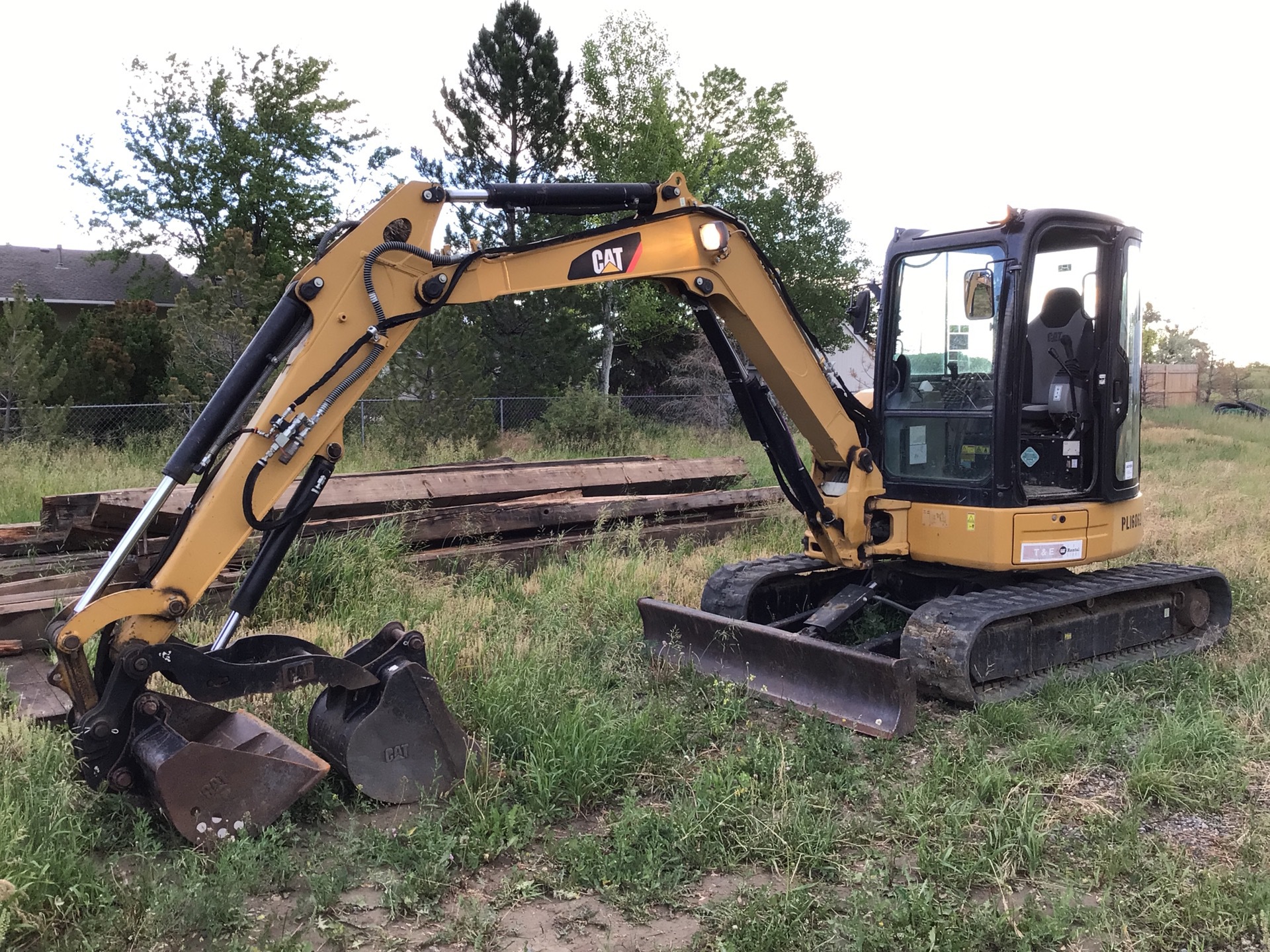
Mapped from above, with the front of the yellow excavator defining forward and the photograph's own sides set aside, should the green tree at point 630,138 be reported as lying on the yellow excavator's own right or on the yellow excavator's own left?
on the yellow excavator's own right

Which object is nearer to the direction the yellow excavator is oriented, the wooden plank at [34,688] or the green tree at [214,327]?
the wooden plank

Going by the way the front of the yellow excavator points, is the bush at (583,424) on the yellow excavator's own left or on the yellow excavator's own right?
on the yellow excavator's own right

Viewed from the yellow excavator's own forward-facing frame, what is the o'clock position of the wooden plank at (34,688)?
The wooden plank is roughly at 1 o'clock from the yellow excavator.

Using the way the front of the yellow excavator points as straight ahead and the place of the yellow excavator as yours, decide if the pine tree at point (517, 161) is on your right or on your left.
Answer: on your right

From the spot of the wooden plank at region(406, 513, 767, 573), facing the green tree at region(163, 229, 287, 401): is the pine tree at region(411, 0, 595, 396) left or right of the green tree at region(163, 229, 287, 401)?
right

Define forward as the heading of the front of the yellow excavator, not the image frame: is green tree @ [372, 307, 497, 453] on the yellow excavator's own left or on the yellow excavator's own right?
on the yellow excavator's own right

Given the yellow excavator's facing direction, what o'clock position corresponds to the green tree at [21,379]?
The green tree is roughly at 3 o'clock from the yellow excavator.

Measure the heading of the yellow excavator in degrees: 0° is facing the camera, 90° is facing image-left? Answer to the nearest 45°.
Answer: approximately 45°

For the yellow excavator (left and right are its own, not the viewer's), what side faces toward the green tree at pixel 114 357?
right

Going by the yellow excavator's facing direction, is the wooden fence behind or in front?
behind
